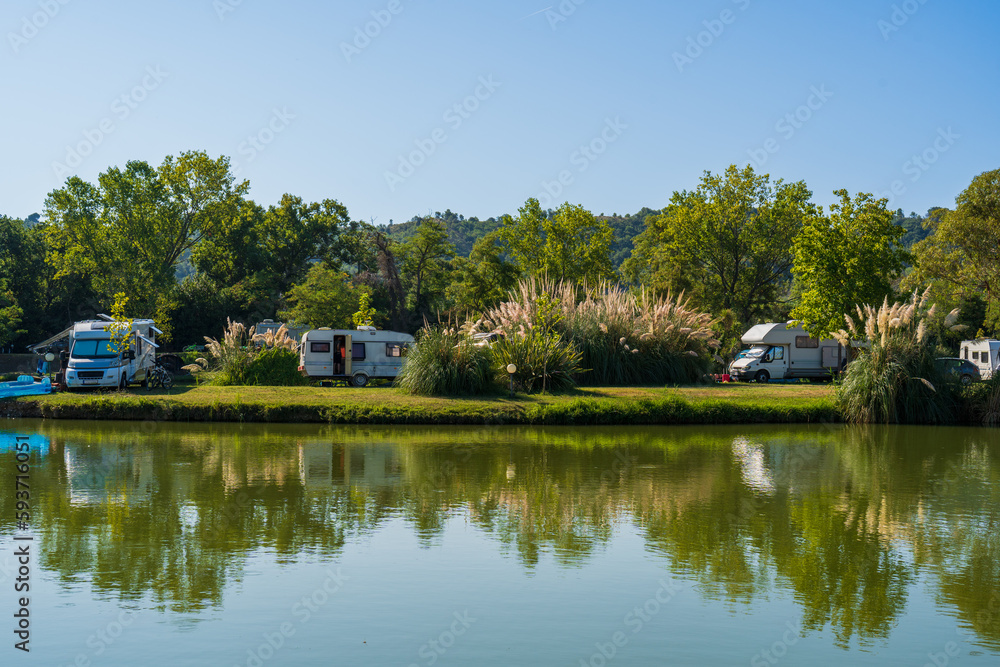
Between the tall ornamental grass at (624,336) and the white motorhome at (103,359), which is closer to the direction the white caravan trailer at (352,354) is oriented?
the tall ornamental grass

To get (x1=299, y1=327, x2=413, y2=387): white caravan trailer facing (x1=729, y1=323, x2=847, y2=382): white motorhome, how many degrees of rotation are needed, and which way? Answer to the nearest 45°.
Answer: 0° — it already faces it

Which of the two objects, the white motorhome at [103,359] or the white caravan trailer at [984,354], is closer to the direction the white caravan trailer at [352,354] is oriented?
the white caravan trailer

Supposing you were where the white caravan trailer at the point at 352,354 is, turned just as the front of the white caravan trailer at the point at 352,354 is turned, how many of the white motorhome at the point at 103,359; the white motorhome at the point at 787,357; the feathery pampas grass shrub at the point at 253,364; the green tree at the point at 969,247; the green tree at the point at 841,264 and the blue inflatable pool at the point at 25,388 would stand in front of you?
3

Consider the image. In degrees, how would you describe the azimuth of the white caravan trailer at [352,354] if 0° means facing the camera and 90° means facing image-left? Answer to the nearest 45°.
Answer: approximately 270°

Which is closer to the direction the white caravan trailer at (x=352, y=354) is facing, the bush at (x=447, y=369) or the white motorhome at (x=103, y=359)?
the bush

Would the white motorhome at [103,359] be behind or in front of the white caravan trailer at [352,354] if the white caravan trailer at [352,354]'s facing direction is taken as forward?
behind

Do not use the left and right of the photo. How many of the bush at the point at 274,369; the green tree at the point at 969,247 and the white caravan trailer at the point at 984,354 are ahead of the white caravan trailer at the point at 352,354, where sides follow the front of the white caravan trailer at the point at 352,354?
2

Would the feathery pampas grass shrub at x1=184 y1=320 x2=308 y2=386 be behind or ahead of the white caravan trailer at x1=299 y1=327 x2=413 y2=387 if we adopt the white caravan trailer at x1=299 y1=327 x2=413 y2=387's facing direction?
behind

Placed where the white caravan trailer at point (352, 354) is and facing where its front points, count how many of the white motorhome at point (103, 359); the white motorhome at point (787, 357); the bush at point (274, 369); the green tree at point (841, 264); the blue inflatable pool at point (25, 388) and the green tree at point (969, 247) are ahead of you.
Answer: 3

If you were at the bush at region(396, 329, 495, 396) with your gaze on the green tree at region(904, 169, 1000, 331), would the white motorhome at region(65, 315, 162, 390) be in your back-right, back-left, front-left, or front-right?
back-left

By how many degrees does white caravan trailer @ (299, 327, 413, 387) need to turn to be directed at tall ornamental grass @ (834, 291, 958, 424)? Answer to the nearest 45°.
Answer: approximately 45° to its right

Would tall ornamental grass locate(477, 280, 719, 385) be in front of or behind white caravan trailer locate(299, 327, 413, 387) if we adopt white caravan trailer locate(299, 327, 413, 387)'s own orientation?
in front

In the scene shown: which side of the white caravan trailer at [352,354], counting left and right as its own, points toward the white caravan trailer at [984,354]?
front

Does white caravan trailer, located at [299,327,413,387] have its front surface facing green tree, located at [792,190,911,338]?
yes
